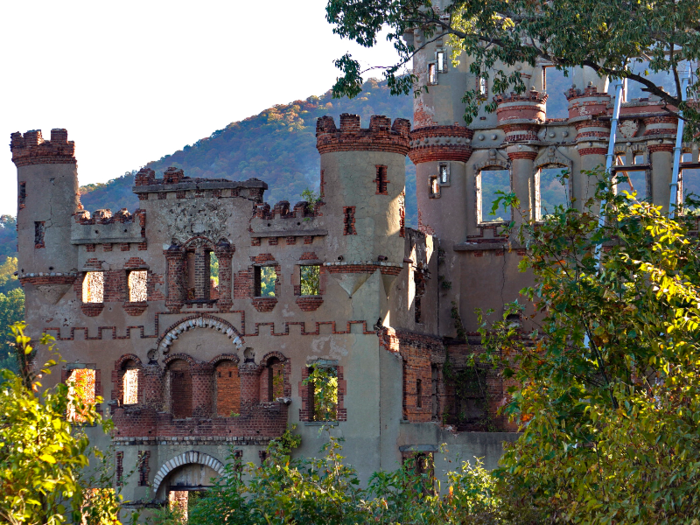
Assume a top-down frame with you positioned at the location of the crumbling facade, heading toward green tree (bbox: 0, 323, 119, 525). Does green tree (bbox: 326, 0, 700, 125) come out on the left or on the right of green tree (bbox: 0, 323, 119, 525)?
left

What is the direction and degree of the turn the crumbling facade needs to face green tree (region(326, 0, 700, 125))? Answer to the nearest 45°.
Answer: approximately 45° to its left

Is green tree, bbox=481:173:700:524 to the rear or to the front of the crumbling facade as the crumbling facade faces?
to the front

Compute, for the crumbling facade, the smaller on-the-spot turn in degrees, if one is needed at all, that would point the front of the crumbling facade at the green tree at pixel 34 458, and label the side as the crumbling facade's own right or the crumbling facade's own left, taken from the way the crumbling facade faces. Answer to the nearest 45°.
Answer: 0° — it already faces it

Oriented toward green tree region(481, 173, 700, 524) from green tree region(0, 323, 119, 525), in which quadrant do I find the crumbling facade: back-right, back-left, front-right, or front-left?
front-left

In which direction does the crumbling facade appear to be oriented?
toward the camera
